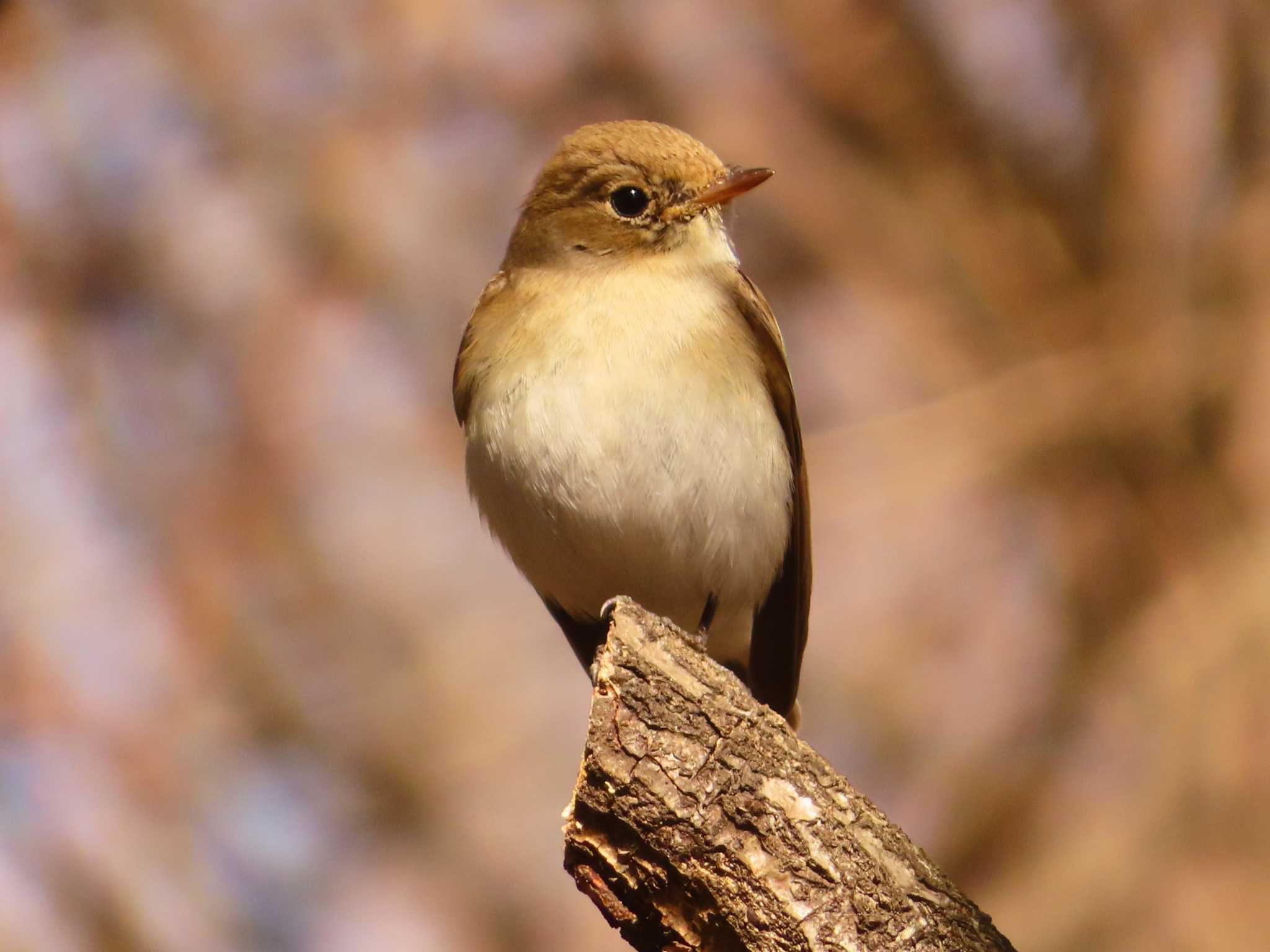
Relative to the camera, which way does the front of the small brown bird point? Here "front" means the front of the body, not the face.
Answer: toward the camera
